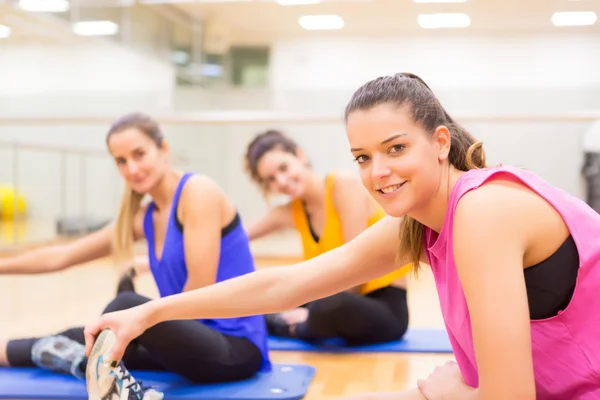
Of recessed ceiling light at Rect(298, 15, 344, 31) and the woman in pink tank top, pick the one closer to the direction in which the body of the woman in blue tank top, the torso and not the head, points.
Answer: the woman in pink tank top

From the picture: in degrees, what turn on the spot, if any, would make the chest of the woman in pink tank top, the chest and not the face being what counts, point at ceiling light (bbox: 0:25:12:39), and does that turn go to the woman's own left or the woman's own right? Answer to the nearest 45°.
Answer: approximately 45° to the woman's own right

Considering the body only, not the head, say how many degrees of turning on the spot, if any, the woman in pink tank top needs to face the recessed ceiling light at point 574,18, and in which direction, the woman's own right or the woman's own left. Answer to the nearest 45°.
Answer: approximately 90° to the woman's own right

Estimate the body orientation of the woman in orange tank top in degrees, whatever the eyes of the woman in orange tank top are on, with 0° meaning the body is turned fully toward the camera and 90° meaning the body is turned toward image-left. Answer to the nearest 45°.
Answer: approximately 45°

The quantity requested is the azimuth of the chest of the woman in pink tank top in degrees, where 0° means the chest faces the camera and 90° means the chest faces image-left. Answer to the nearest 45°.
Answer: approximately 90°
